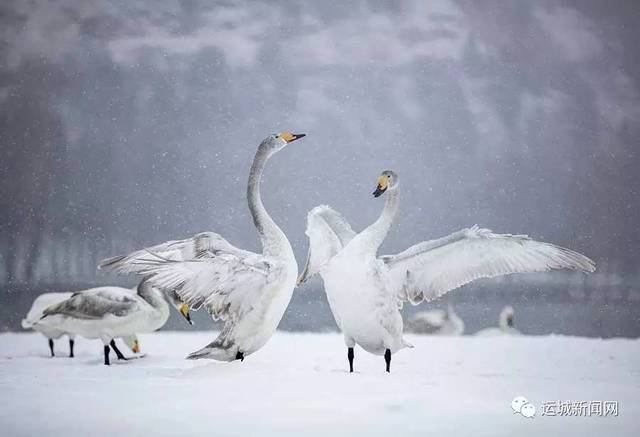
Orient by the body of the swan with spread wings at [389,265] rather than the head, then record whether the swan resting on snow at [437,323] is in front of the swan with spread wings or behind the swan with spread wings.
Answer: behind

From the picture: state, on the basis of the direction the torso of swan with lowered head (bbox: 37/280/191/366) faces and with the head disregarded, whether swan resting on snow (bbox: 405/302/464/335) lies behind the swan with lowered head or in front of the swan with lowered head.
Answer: in front

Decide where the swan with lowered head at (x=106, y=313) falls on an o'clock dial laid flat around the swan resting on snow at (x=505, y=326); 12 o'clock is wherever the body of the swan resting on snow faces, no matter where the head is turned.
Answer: The swan with lowered head is roughly at 5 o'clock from the swan resting on snow.

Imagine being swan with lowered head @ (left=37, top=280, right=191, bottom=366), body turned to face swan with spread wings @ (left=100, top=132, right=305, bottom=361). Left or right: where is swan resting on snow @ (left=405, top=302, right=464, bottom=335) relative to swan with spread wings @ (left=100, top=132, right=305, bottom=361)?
left

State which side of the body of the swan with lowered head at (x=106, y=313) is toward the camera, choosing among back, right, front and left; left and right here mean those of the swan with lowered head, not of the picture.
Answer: right

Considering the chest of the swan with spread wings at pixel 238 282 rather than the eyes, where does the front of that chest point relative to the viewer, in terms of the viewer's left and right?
facing to the right of the viewer

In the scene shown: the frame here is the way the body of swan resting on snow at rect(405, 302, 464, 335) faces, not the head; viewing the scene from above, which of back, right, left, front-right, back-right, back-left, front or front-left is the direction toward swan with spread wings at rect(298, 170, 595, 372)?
right

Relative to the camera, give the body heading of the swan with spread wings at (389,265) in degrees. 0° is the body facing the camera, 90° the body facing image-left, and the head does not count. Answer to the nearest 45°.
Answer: approximately 45°

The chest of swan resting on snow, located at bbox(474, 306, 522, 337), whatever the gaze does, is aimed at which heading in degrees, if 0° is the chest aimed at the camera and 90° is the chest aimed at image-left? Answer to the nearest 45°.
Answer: approximately 270°

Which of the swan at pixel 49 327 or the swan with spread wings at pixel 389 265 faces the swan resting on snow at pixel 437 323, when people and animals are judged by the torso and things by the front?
the swan at pixel 49 327

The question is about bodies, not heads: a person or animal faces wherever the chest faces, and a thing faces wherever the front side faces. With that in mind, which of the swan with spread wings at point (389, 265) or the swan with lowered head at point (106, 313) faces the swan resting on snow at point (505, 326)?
the swan with lowered head
